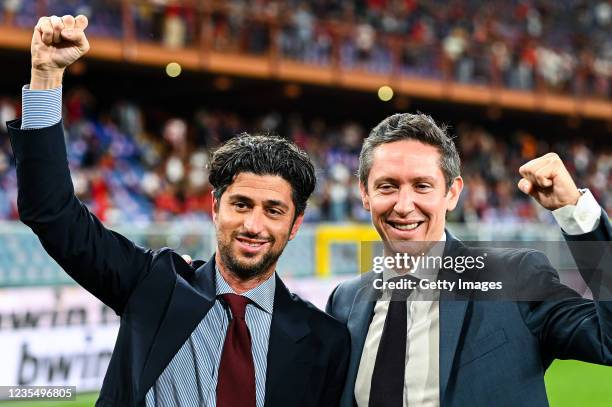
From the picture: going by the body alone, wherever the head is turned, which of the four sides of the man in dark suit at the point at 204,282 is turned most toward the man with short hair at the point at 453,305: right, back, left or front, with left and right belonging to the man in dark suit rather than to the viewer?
left

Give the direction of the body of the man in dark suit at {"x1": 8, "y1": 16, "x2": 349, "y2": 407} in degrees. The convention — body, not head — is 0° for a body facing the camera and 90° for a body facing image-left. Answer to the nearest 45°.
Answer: approximately 0°
